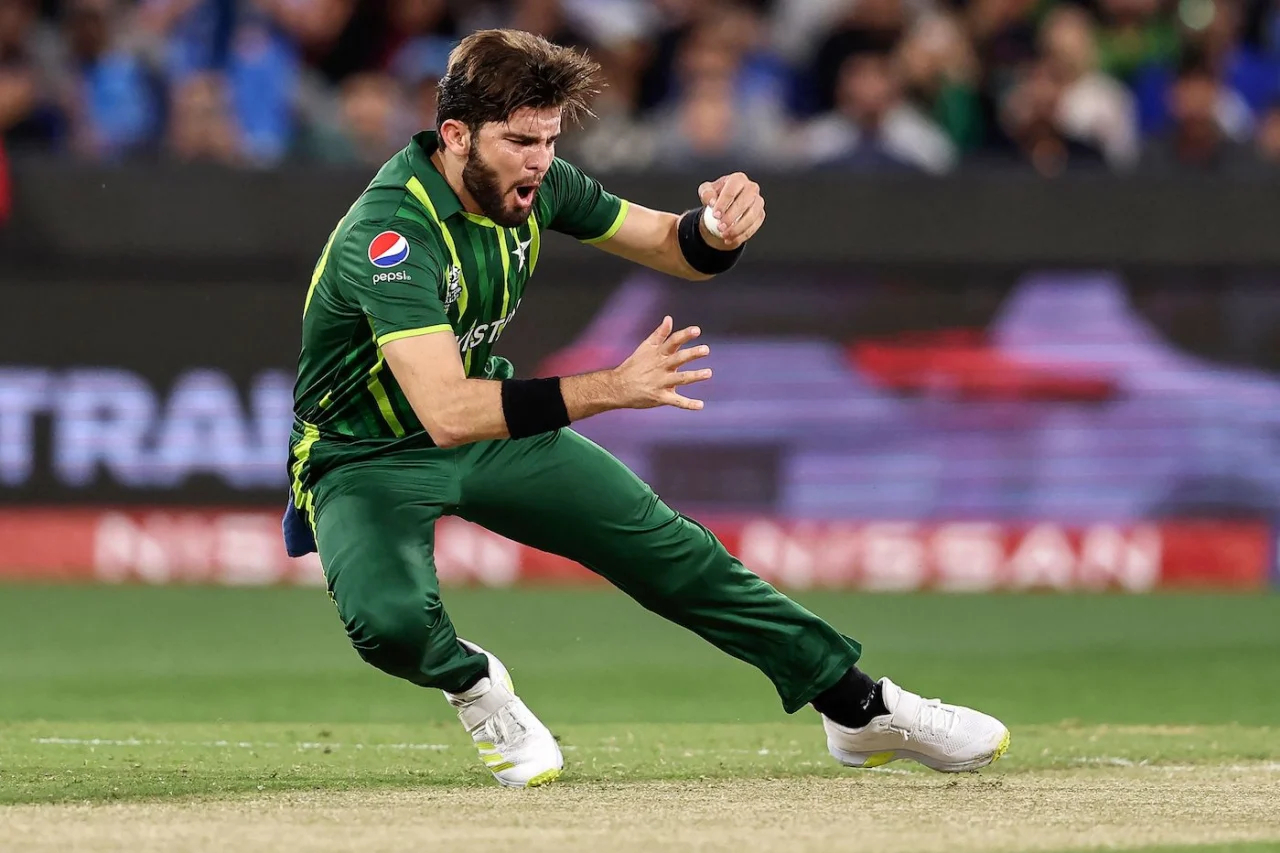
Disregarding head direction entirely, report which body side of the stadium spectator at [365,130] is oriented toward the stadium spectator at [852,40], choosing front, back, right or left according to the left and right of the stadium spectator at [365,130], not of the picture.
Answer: left

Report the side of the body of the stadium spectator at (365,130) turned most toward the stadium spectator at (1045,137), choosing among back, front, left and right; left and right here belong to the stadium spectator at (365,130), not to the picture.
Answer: left

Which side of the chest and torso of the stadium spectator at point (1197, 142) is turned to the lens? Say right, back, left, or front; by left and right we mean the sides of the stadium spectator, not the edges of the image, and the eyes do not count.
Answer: front

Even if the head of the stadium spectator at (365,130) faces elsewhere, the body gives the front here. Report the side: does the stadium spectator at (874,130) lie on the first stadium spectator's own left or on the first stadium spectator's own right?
on the first stadium spectator's own left

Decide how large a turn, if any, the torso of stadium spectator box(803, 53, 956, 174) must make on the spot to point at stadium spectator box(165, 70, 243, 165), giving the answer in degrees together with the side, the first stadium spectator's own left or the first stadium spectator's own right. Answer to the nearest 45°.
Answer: approximately 90° to the first stadium spectator's own right

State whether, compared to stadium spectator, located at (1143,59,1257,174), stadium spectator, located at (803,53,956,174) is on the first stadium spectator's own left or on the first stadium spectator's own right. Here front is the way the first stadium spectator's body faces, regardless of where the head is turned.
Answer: on the first stadium spectator's own right

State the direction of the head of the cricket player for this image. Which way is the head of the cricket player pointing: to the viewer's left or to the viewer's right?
to the viewer's right

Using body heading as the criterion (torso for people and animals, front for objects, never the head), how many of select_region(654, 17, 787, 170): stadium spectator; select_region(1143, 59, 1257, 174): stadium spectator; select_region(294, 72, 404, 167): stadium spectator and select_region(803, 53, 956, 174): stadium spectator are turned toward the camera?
4

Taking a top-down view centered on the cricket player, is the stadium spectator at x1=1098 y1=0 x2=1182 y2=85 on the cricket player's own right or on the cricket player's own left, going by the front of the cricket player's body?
on the cricket player's own left

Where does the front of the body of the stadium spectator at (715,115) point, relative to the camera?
toward the camera

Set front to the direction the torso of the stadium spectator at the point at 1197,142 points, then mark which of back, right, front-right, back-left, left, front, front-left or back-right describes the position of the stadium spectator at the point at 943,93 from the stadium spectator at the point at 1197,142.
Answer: right

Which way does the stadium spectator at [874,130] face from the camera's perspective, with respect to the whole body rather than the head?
toward the camera

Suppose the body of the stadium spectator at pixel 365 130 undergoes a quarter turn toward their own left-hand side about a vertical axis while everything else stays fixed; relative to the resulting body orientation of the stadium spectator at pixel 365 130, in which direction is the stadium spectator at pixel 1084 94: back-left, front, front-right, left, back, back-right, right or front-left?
front

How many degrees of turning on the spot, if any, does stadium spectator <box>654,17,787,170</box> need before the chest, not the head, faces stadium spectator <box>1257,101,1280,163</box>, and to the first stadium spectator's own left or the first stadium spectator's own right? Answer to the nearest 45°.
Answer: approximately 90° to the first stadium spectator's own left

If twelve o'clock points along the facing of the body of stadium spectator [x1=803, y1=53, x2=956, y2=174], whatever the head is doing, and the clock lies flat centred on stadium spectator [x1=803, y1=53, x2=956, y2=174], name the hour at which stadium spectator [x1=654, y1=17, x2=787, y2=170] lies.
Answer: stadium spectator [x1=654, y1=17, x2=787, y2=170] is roughly at 3 o'clock from stadium spectator [x1=803, y1=53, x2=956, y2=174].
